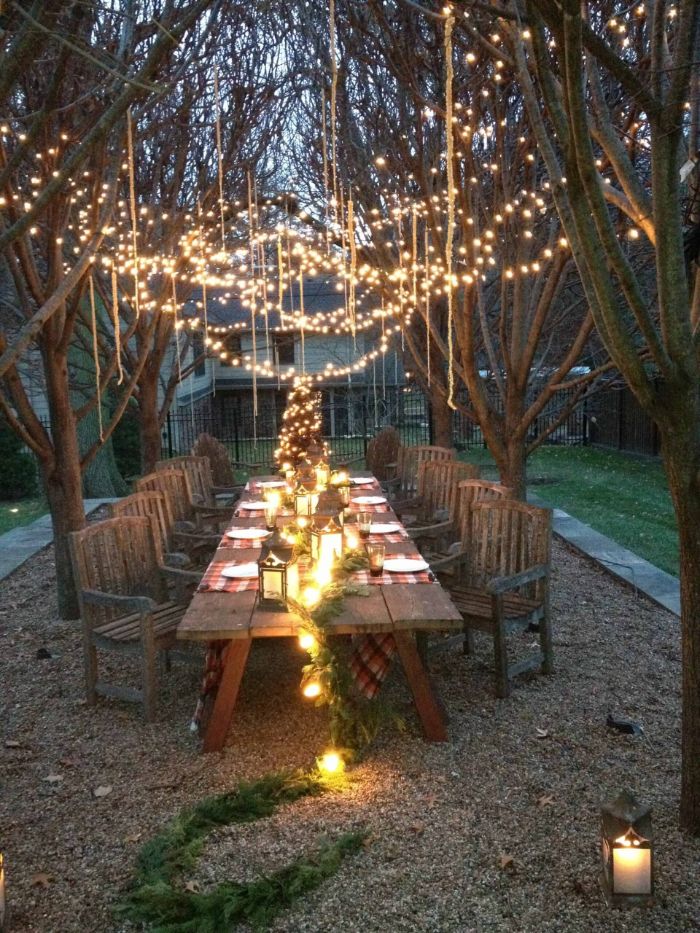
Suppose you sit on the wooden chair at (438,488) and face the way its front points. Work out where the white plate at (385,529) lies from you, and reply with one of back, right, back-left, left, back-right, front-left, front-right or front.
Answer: front-left

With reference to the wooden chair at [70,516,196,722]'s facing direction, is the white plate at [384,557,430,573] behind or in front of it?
in front

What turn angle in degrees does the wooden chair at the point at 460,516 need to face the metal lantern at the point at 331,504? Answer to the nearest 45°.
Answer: approximately 45° to its right

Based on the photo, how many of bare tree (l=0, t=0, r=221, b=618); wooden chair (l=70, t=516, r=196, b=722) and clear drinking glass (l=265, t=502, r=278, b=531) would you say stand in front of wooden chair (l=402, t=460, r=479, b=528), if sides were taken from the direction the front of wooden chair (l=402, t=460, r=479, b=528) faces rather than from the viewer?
3

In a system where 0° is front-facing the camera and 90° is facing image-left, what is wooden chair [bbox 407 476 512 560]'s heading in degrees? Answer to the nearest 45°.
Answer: approximately 45°

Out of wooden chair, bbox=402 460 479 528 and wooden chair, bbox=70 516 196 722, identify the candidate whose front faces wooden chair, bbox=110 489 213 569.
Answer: wooden chair, bbox=402 460 479 528

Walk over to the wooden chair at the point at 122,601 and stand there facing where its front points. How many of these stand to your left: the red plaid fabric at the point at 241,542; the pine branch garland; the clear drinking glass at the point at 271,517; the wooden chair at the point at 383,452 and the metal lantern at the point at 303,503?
4

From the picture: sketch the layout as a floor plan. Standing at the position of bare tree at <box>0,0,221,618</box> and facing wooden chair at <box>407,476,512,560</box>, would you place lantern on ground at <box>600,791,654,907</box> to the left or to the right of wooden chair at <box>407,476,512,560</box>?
right

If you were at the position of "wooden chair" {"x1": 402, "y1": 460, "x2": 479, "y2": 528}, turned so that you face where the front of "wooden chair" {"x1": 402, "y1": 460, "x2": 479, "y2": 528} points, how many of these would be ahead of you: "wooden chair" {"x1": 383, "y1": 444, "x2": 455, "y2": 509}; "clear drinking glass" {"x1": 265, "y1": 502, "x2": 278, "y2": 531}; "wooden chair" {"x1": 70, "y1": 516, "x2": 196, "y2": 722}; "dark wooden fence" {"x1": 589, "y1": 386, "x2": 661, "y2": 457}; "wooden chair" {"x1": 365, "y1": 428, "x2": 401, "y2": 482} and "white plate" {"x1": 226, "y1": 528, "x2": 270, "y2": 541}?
3

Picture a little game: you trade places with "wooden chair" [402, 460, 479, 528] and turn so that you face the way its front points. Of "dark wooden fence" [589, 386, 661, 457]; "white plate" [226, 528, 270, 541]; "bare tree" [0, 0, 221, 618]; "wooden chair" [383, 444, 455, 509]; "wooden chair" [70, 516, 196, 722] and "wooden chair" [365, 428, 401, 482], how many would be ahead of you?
3

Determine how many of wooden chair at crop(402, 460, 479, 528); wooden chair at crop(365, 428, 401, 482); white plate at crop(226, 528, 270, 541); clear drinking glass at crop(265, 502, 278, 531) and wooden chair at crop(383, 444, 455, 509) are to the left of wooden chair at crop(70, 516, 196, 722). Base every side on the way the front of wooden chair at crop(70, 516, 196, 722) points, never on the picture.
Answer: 5

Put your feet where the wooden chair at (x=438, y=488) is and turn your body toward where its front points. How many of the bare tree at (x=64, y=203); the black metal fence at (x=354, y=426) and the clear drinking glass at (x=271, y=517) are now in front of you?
2

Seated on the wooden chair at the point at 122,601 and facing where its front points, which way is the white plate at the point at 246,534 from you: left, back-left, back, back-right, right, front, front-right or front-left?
left

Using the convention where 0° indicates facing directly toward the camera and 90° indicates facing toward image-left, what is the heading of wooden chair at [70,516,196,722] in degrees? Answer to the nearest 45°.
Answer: approximately 315°

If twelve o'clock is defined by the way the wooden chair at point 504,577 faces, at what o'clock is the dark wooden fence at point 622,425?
The dark wooden fence is roughly at 5 o'clock from the wooden chair.
